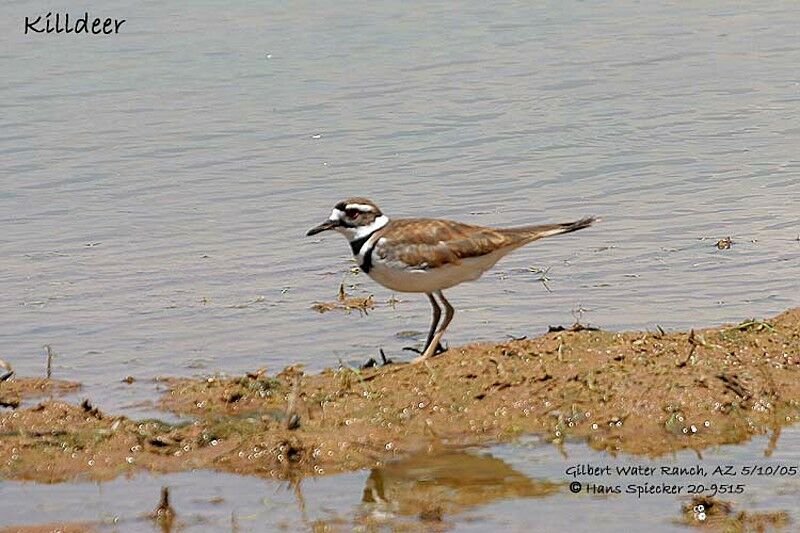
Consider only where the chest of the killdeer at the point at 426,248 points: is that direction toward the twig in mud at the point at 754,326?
no

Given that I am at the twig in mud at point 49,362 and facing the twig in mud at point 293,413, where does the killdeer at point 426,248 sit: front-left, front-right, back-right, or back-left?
front-left

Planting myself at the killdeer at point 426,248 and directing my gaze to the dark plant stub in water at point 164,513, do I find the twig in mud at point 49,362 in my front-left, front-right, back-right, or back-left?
front-right

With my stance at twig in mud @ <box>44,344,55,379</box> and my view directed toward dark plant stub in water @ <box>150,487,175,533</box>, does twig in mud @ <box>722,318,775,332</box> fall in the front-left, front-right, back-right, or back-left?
front-left

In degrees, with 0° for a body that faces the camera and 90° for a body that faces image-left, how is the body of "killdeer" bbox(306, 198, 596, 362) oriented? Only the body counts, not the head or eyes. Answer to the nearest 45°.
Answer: approximately 90°

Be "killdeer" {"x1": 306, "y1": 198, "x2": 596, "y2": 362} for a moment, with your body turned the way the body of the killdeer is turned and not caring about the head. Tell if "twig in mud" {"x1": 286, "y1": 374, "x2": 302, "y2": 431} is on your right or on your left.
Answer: on your left

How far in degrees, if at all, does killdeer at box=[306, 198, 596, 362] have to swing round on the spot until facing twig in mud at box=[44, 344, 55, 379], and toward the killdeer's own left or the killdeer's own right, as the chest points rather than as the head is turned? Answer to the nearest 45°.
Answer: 0° — it already faces it
